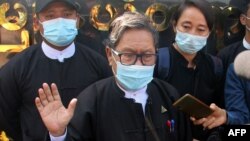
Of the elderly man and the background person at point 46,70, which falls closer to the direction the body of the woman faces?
the elderly man

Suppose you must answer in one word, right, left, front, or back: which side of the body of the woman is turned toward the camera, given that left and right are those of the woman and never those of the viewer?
front

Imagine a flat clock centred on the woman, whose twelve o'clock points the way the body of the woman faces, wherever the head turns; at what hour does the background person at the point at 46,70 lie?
The background person is roughly at 2 o'clock from the woman.

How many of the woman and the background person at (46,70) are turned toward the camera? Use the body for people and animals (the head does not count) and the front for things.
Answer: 2

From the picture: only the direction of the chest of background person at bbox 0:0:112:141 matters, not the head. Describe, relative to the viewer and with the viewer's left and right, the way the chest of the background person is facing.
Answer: facing the viewer

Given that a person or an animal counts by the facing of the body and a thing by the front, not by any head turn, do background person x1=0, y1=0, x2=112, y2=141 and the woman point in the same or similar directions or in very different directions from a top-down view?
same or similar directions

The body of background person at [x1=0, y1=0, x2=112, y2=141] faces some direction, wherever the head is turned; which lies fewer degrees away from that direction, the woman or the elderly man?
the elderly man

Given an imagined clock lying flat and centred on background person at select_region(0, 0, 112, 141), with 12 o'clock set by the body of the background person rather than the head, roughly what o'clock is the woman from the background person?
The woman is roughly at 9 o'clock from the background person.

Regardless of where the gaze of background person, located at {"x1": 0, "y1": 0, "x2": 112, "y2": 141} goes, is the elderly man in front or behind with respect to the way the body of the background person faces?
in front
